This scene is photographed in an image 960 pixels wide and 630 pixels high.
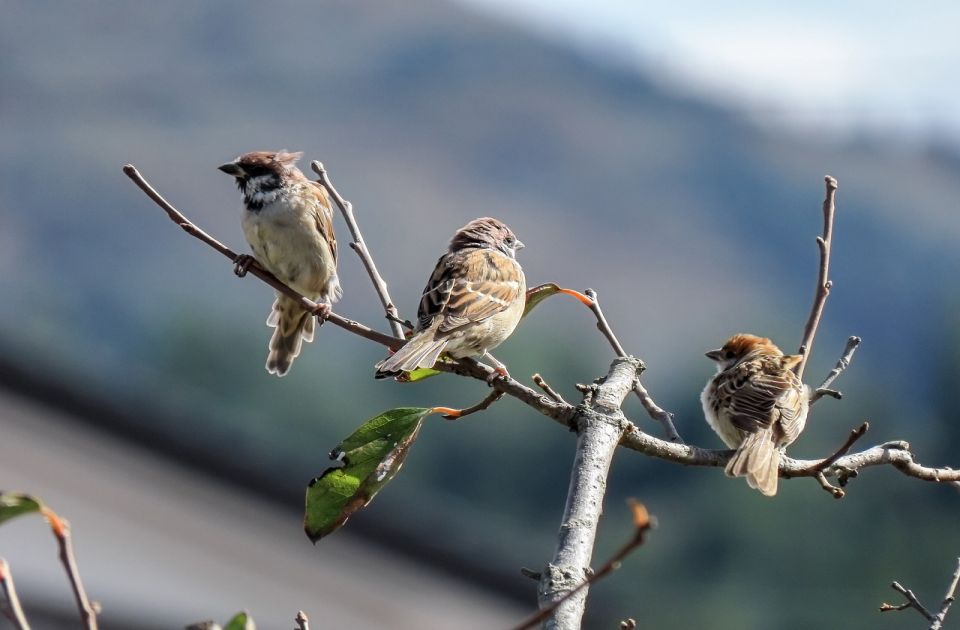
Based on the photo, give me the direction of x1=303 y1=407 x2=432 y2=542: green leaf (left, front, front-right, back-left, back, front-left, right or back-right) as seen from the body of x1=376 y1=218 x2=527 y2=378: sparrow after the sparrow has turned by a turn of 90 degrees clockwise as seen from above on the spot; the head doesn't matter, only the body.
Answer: back-right

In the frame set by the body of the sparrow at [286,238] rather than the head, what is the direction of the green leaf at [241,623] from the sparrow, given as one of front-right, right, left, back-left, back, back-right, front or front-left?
front-left

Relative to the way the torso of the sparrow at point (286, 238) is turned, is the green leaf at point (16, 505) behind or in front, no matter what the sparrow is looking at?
in front

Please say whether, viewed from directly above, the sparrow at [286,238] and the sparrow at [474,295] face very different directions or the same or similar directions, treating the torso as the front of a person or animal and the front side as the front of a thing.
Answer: very different directions

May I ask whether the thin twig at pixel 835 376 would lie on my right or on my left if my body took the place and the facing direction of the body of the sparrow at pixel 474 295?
on my right

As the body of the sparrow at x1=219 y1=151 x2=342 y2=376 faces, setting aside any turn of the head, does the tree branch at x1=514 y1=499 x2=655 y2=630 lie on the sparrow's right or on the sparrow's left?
on the sparrow's left

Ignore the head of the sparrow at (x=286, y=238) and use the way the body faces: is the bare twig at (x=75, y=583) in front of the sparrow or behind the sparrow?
in front

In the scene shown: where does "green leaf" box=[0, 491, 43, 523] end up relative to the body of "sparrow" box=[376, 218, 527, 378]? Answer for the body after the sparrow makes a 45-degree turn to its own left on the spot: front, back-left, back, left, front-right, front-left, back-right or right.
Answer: left

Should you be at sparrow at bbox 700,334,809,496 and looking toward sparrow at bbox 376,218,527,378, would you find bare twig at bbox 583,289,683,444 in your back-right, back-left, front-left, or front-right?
front-left

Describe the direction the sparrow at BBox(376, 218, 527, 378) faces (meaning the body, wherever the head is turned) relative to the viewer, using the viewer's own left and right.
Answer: facing away from the viewer and to the right of the viewer

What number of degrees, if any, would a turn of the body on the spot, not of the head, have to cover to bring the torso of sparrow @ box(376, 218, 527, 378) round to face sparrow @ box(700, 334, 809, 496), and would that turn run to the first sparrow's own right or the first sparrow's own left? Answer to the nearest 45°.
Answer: approximately 45° to the first sparrow's own right

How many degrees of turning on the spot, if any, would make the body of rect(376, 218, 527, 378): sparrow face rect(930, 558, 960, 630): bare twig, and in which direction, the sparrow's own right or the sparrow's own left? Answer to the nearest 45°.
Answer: approximately 90° to the sparrow's own right

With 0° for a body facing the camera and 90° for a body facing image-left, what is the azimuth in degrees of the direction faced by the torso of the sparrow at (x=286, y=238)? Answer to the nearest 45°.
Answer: approximately 45°
